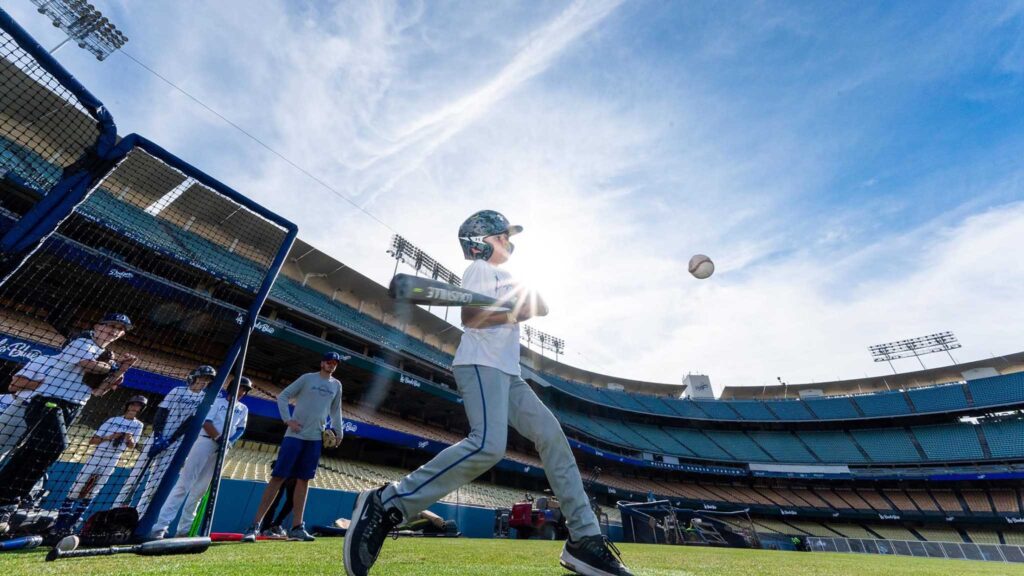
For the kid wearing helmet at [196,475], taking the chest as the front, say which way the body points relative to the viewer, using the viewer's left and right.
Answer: facing the viewer and to the right of the viewer

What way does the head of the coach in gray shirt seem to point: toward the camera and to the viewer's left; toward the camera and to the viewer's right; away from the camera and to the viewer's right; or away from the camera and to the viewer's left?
toward the camera and to the viewer's right

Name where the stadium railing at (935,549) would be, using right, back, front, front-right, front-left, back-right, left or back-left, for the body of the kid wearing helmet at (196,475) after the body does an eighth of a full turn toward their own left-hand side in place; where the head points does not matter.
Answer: front

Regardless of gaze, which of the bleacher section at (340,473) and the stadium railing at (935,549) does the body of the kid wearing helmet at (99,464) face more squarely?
the stadium railing

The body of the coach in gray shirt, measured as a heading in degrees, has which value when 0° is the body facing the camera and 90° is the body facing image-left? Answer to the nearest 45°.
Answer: approximately 315°

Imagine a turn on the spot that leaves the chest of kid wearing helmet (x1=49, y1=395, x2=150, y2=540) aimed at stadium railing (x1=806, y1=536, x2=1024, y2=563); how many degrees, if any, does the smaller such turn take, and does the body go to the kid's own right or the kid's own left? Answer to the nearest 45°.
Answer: approximately 45° to the kid's own left

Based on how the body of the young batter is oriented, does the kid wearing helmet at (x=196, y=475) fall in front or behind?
behind

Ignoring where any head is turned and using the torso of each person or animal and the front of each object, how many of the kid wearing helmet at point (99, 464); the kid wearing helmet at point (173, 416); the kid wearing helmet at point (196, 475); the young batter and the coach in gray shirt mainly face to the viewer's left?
0

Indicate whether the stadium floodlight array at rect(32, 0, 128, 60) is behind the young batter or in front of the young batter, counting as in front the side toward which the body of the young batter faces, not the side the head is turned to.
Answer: behind

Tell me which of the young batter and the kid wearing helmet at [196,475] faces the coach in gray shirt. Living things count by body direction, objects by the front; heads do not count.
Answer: the kid wearing helmet

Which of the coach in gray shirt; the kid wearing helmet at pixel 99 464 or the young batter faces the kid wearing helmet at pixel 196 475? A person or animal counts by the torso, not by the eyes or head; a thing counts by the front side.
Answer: the kid wearing helmet at pixel 99 464

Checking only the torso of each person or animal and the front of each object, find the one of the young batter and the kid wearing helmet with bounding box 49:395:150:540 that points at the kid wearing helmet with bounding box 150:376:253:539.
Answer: the kid wearing helmet with bounding box 49:395:150:540
